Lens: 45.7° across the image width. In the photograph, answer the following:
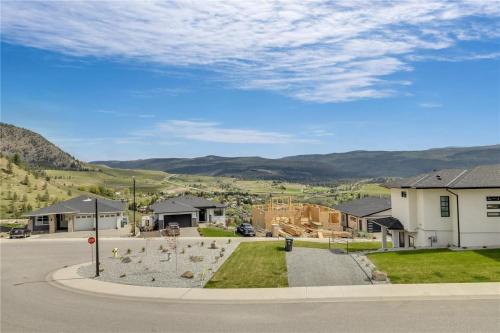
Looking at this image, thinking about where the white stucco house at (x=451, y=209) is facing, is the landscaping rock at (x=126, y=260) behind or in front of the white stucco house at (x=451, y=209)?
in front

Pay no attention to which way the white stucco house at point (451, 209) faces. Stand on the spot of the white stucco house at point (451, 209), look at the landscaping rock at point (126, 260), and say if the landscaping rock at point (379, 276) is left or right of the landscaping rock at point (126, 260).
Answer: left

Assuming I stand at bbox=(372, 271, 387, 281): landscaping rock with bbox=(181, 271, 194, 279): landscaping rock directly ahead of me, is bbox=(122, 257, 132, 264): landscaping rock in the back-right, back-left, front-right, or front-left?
front-right

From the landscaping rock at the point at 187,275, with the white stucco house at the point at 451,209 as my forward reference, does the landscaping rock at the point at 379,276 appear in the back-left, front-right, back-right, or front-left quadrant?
front-right
